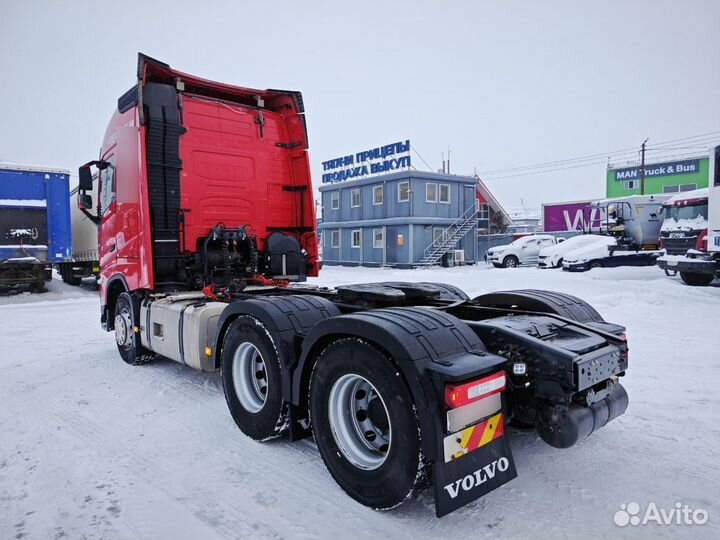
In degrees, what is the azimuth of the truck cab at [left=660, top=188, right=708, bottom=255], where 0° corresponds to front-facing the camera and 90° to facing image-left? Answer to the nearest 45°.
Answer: approximately 45°

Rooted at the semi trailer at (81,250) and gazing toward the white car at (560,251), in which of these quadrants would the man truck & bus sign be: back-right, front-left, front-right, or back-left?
front-left

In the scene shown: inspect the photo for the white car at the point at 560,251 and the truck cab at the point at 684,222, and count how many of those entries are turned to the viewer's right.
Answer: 0

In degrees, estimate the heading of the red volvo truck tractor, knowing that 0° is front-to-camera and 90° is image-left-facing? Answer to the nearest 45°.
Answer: approximately 135°

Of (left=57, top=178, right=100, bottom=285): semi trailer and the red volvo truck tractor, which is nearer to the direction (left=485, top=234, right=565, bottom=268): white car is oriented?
the semi trailer

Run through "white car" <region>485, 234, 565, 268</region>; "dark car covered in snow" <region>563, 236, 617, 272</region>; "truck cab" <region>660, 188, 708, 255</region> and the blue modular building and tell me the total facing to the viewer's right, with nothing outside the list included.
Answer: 0

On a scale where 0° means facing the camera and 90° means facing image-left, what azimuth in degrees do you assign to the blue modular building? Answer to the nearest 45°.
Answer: approximately 45°

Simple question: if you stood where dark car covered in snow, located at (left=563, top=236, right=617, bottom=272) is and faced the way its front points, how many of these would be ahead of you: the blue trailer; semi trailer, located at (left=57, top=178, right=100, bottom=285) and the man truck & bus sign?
2

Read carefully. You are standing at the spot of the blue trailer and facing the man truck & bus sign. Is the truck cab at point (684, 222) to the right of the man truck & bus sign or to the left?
right

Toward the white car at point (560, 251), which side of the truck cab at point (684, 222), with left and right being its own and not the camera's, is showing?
right

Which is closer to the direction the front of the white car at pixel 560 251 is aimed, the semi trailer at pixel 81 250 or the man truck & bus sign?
the semi trailer

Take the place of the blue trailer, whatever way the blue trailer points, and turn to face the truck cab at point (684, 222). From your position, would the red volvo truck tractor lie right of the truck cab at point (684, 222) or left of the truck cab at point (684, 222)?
right

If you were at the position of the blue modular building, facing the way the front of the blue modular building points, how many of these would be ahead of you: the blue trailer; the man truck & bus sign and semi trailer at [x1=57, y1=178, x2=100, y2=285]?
2

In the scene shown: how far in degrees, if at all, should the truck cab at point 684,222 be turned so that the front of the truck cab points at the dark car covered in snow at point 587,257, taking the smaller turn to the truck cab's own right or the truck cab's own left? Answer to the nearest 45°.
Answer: approximately 90° to the truck cab's own right
